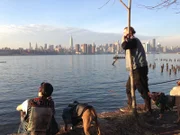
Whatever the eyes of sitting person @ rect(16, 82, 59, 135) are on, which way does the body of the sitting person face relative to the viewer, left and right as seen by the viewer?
facing away from the viewer and to the left of the viewer

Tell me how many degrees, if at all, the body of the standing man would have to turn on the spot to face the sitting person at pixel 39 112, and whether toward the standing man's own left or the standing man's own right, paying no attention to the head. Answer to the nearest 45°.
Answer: approximately 45° to the standing man's own left

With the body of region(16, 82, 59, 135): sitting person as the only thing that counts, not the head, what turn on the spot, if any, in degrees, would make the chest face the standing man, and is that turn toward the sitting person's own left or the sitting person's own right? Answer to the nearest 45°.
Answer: approximately 90° to the sitting person's own right

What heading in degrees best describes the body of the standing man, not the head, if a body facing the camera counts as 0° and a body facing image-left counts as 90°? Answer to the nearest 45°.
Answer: approximately 90°
